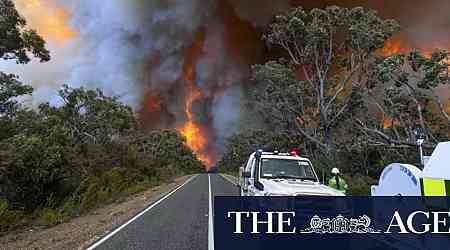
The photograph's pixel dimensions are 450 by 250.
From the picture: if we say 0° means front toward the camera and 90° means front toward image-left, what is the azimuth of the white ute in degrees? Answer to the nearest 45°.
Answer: approximately 315°

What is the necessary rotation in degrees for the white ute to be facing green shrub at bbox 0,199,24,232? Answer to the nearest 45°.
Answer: approximately 135° to its right

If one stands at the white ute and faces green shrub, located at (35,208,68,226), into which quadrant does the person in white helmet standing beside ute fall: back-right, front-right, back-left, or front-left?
back-right

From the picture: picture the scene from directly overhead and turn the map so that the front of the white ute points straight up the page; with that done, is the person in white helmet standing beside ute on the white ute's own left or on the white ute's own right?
on the white ute's own left
